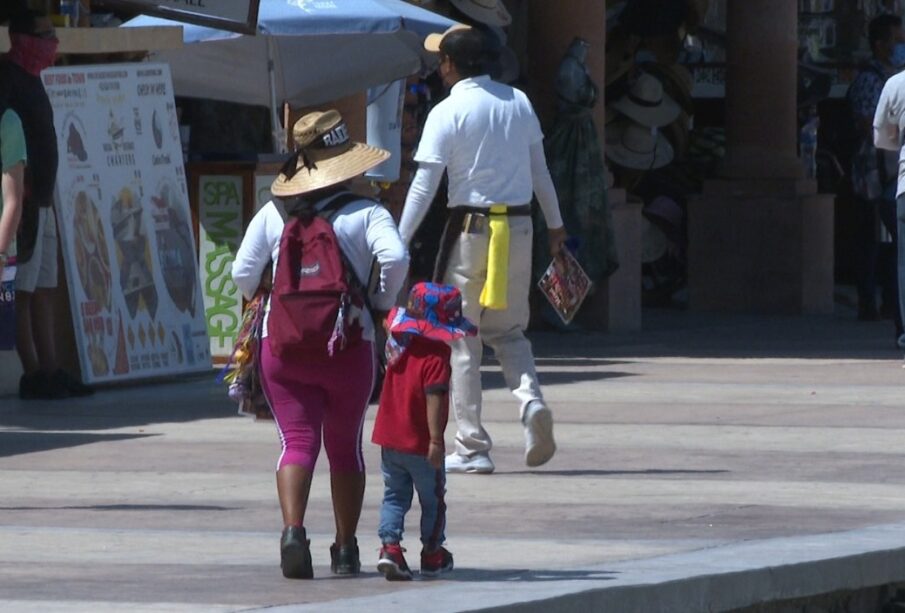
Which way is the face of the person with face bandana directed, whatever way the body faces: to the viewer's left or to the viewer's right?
to the viewer's right

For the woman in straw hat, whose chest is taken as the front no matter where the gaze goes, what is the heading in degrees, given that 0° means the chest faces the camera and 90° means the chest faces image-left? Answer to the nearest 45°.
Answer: approximately 180°

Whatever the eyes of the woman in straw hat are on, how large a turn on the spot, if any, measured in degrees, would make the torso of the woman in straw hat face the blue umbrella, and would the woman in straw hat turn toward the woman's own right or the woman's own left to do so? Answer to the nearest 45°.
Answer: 0° — they already face it
